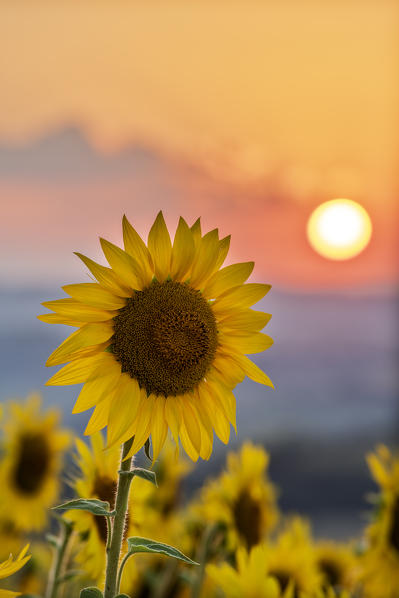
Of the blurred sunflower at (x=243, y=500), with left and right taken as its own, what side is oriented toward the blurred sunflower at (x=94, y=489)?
right

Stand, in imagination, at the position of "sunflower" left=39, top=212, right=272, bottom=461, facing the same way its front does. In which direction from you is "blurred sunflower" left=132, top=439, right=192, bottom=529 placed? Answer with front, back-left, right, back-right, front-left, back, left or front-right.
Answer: back

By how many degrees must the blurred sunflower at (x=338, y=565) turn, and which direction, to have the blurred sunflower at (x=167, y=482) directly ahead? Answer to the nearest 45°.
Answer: approximately 90° to its right

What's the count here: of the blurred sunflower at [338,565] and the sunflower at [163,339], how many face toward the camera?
2

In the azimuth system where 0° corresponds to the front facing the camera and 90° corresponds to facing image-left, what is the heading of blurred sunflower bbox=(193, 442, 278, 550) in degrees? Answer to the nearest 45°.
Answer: approximately 315°

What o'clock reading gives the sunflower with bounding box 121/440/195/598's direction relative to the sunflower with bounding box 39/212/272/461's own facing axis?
the sunflower with bounding box 121/440/195/598 is roughly at 6 o'clock from the sunflower with bounding box 39/212/272/461.

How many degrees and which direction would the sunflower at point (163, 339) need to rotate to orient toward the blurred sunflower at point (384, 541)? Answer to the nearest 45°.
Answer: approximately 135° to its left

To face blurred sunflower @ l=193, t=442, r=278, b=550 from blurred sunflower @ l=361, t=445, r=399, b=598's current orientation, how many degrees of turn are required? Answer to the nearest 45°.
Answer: approximately 135° to its right

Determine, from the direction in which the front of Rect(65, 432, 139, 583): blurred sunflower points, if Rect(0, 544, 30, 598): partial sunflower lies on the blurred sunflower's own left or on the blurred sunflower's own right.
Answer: on the blurred sunflower's own right

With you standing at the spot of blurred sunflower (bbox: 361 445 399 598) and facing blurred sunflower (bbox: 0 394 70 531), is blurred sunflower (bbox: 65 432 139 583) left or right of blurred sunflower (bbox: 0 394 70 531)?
left
